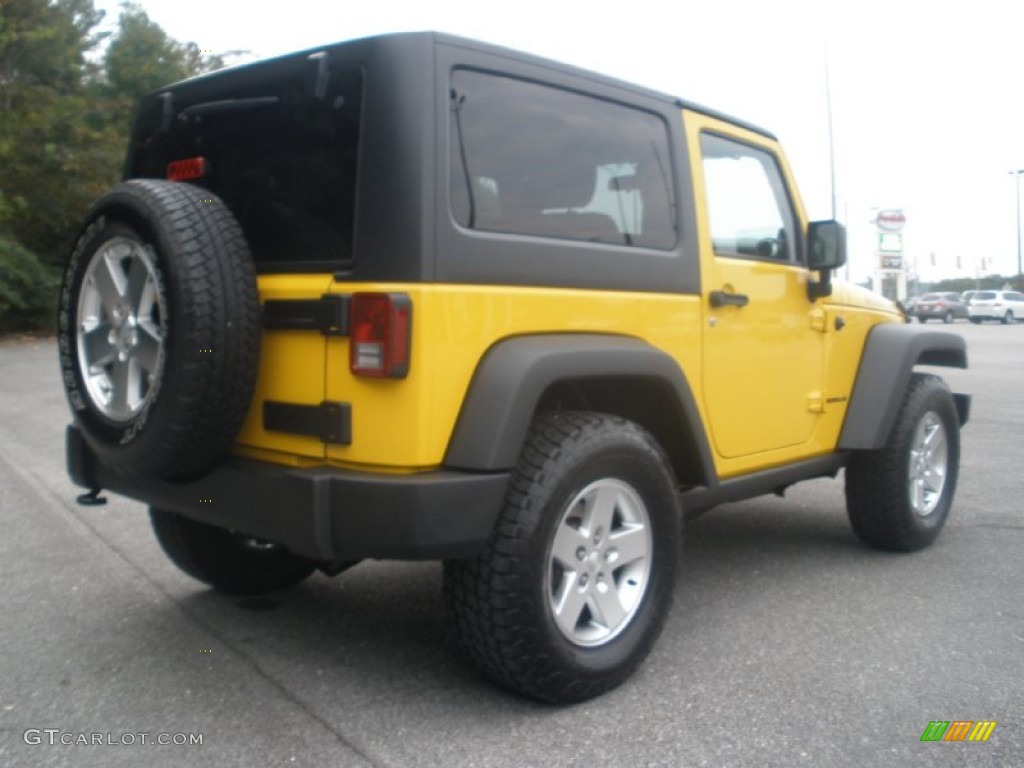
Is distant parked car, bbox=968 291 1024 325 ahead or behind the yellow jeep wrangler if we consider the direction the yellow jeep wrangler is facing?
ahead

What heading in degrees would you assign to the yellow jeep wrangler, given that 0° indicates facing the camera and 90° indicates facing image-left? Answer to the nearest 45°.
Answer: approximately 225°

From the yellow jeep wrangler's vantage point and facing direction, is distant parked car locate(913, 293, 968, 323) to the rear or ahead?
ahead
